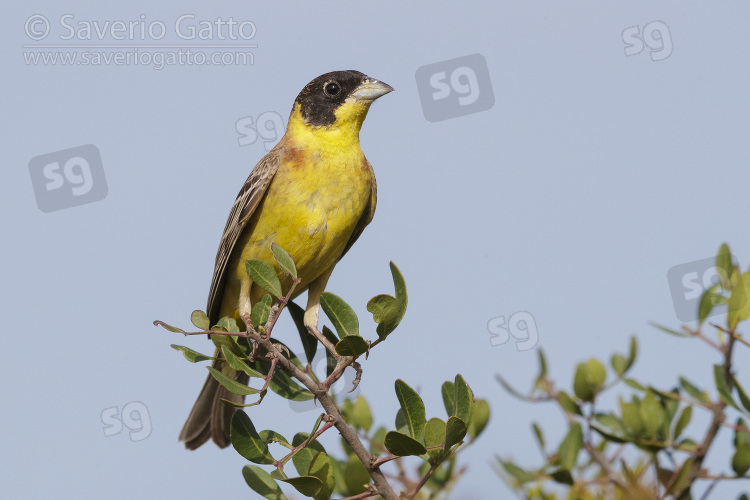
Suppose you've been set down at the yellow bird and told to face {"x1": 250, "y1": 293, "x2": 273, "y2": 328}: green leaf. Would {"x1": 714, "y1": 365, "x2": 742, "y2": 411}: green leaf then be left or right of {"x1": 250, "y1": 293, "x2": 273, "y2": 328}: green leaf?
left

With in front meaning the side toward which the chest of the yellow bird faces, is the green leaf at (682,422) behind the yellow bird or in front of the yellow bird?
in front

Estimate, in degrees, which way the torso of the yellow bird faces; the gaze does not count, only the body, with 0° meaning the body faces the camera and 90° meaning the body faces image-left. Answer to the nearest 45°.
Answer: approximately 315°

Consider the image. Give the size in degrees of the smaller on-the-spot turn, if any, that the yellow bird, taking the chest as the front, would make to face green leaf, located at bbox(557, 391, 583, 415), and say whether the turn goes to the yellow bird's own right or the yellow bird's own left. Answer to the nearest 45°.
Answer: approximately 90° to the yellow bird's own left

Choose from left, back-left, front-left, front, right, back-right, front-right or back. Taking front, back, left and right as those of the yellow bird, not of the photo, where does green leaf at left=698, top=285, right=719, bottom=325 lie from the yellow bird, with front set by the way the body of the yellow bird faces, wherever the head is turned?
left
